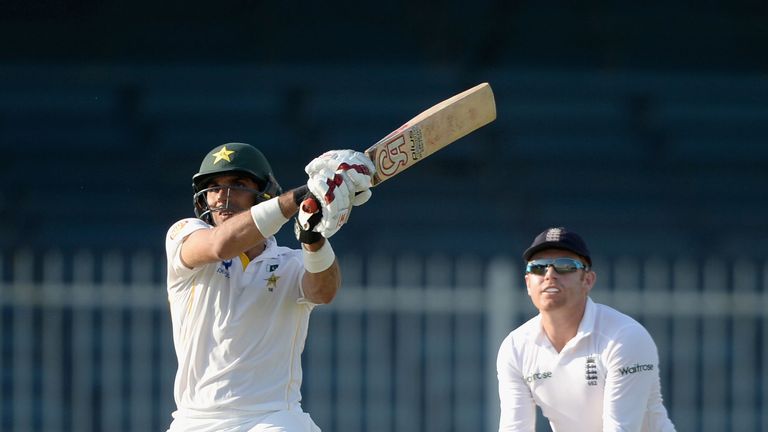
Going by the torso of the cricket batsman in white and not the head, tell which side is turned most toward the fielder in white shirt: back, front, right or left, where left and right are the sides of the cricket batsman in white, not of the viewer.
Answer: left

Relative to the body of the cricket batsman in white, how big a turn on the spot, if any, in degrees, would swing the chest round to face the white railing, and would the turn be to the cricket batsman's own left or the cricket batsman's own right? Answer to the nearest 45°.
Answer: approximately 180°

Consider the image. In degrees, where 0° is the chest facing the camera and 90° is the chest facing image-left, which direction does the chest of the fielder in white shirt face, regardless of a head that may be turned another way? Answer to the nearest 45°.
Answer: approximately 45°
